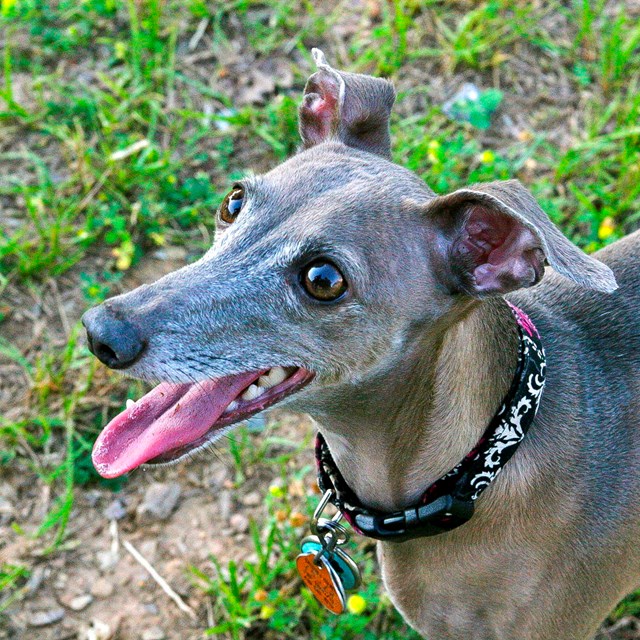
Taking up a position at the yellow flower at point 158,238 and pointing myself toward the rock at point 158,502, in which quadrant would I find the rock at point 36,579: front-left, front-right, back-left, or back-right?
front-right

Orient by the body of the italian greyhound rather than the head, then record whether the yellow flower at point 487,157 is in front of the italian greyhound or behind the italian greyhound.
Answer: behind

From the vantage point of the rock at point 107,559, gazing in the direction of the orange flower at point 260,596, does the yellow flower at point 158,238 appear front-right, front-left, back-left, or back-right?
back-left

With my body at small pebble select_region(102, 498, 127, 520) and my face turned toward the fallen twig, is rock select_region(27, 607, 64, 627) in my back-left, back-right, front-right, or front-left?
front-right

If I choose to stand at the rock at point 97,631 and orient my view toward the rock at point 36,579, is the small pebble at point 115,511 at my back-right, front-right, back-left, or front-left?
front-right

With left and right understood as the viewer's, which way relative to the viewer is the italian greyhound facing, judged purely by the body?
facing the viewer and to the left of the viewer
